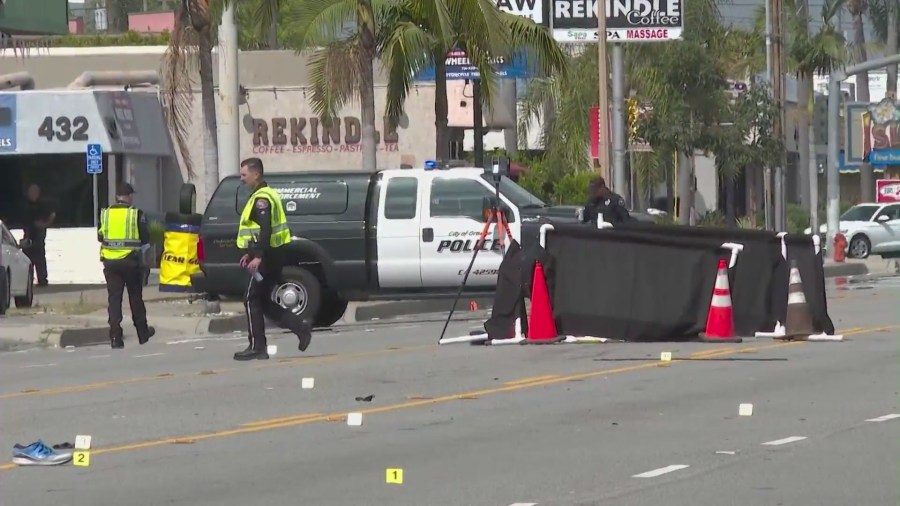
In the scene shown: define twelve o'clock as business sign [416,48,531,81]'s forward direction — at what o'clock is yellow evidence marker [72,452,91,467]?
The yellow evidence marker is roughly at 12 o'clock from the business sign.

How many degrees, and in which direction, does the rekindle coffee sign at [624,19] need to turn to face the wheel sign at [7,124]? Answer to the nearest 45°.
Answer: approximately 90° to its right

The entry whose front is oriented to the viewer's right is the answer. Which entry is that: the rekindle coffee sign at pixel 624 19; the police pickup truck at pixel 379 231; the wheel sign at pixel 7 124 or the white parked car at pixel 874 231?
the police pickup truck

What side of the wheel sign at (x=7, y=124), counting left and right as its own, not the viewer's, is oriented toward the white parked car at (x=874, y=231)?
left

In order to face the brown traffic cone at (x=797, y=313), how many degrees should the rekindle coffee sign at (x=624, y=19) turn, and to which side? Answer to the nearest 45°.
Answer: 0° — it already faces it

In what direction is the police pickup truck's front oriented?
to the viewer's right

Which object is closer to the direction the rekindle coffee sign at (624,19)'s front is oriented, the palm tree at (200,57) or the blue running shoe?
the blue running shoe

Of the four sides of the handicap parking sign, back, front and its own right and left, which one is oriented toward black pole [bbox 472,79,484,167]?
left

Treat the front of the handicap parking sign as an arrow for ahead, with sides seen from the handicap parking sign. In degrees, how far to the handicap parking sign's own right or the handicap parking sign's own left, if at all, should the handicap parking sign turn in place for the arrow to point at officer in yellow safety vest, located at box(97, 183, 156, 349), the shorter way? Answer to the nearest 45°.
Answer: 0° — it already faces them

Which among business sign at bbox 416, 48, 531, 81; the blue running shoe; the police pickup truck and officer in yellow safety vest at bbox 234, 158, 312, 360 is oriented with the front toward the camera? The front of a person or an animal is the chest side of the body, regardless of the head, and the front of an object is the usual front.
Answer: the business sign

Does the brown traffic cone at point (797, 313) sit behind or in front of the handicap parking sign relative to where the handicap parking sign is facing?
in front
